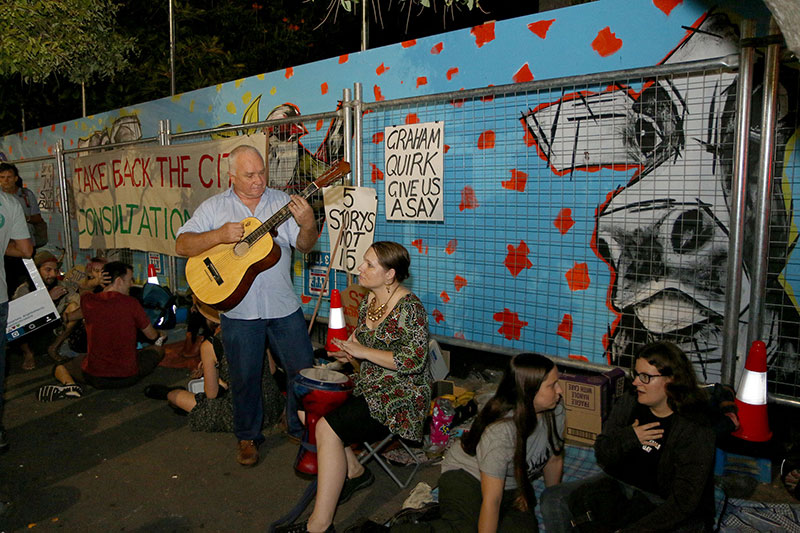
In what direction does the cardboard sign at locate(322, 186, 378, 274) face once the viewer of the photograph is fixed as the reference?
facing the viewer

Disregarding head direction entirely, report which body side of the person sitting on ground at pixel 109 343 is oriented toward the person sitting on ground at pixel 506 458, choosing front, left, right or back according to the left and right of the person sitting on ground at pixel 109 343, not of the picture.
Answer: back

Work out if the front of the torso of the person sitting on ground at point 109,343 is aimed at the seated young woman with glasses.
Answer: no

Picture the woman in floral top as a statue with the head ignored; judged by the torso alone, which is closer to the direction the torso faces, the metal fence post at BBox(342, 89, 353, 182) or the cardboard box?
the metal fence post

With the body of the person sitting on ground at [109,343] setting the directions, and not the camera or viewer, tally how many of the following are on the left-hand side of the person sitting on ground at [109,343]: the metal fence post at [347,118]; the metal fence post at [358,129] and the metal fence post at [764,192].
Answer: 0

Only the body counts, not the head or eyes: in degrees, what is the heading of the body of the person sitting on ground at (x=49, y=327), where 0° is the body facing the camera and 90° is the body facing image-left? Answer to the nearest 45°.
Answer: approximately 315°

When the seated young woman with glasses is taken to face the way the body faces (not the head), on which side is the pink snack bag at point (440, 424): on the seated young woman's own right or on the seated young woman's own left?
on the seated young woman's own right

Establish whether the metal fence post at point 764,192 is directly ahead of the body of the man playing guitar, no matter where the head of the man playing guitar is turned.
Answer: no

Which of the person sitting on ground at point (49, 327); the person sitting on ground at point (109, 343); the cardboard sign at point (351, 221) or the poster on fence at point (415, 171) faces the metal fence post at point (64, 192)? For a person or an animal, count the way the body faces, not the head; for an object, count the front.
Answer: the person sitting on ground at point (109, 343)

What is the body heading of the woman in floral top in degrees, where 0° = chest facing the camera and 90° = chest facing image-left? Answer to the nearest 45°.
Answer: approximately 90°

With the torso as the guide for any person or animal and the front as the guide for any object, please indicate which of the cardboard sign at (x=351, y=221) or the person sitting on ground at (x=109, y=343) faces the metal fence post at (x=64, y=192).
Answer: the person sitting on ground

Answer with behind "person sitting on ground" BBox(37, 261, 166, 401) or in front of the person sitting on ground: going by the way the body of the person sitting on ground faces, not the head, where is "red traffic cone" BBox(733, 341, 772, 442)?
behind

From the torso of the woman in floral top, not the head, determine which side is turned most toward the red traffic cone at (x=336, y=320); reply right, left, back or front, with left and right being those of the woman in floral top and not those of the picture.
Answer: right

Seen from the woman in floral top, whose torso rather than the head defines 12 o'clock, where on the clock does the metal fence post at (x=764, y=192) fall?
The metal fence post is roughly at 6 o'clock from the woman in floral top.

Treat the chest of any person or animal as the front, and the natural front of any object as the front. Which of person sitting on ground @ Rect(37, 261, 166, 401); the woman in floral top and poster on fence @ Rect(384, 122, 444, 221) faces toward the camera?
the poster on fence

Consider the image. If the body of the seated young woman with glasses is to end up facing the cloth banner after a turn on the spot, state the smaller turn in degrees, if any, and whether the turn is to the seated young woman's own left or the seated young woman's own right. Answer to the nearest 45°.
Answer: approximately 90° to the seated young woman's own right

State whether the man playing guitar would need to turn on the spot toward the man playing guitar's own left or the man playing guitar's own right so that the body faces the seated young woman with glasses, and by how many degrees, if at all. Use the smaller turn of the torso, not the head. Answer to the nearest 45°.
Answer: approximately 45° to the man playing guitar's own left

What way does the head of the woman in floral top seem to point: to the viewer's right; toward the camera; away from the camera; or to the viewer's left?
to the viewer's left

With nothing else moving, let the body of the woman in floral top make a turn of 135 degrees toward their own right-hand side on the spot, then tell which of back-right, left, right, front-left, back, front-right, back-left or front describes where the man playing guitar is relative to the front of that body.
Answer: left
